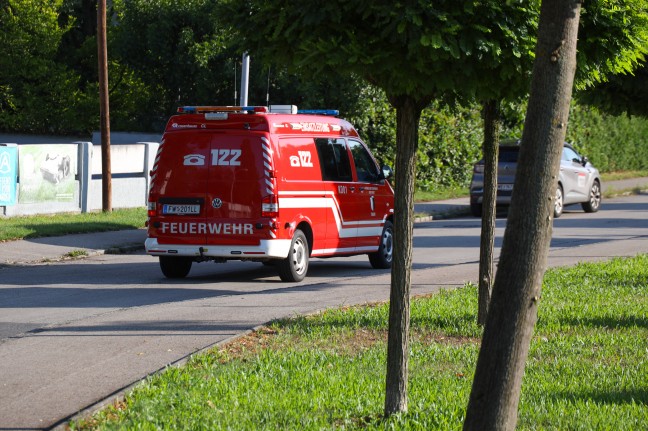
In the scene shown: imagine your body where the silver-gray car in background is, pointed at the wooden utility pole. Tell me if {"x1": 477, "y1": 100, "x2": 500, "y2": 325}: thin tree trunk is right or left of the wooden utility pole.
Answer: left

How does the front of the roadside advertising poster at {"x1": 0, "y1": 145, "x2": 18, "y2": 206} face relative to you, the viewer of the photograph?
facing the viewer

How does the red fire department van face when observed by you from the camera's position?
facing away from the viewer and to the right of the viewer

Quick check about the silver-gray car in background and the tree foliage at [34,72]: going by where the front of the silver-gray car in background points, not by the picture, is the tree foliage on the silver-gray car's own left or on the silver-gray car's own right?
on the silver-gray car's own left

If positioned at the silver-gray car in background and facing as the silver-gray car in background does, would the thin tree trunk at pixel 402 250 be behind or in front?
behind

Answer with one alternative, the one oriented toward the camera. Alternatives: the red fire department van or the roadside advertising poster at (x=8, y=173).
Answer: the roadside advertising poster

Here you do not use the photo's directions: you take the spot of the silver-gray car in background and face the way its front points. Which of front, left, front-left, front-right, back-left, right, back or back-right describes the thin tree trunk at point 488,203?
back-right

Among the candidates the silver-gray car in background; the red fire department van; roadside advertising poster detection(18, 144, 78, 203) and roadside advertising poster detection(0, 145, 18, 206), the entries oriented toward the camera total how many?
2

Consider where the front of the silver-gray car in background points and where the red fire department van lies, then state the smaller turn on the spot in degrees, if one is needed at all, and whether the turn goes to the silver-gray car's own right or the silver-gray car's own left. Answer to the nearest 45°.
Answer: approximately 135° to the silver-gray car's own right

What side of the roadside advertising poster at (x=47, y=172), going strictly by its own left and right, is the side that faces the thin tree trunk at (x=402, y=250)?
front

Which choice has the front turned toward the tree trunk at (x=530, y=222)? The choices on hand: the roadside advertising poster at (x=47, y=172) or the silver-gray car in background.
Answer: the roadside advertising poster

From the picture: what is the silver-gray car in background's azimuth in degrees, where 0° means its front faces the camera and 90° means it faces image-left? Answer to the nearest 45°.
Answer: approximately 225°

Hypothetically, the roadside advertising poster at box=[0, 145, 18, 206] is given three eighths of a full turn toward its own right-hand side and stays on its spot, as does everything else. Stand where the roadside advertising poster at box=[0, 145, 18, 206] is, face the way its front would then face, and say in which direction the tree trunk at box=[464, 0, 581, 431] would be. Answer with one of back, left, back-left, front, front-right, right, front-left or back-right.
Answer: back-left

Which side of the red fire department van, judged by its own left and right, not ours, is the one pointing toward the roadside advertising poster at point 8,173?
left

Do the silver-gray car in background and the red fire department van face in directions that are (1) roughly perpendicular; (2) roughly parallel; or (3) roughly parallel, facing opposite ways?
roughly parallel

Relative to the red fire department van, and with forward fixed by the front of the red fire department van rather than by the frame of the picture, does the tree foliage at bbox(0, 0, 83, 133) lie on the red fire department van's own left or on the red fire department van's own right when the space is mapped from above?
on the red fire department van's own left

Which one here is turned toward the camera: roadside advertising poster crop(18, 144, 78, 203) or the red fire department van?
the roadside advertising poster

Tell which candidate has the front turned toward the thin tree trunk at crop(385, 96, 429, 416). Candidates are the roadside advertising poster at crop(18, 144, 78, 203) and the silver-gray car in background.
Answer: the roadside advertising poster
